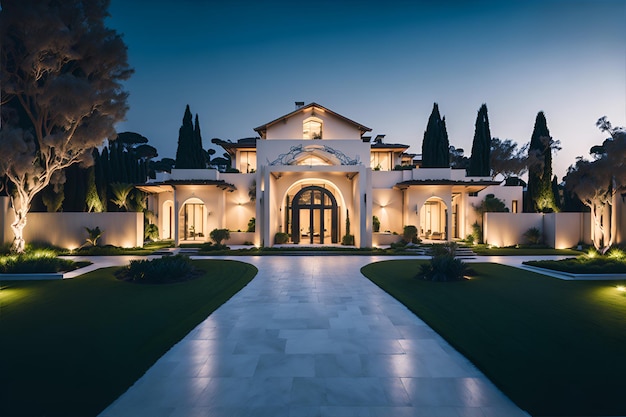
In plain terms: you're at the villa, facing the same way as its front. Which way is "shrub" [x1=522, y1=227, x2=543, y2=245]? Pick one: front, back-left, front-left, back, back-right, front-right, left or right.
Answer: left

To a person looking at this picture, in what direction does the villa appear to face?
facing the viewer

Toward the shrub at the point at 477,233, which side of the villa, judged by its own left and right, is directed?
left

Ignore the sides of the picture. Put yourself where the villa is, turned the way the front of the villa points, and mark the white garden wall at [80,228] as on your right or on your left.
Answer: on your right

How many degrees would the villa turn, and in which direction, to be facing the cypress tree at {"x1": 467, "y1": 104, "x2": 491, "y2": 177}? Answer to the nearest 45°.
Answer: approximately 135° to its left

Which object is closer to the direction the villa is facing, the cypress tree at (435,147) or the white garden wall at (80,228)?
the white garden wall

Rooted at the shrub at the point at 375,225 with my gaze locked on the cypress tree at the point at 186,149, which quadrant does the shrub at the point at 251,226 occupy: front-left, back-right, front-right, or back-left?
front-left

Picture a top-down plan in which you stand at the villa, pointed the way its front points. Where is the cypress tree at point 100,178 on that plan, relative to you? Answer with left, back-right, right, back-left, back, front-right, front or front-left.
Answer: right

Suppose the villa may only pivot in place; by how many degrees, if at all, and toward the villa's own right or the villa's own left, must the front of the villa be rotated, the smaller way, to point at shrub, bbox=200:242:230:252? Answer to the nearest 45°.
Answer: approximately 45° to the villa's own right
